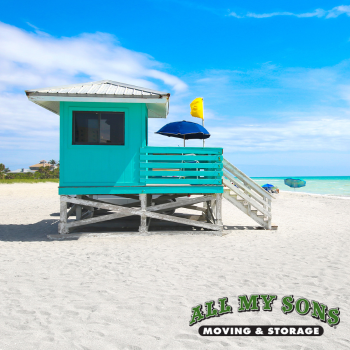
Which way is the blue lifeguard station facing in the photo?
to the viewer's right

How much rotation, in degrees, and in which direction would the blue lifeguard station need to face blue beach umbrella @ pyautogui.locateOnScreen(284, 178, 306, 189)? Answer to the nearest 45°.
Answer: approximately 45° to its left
